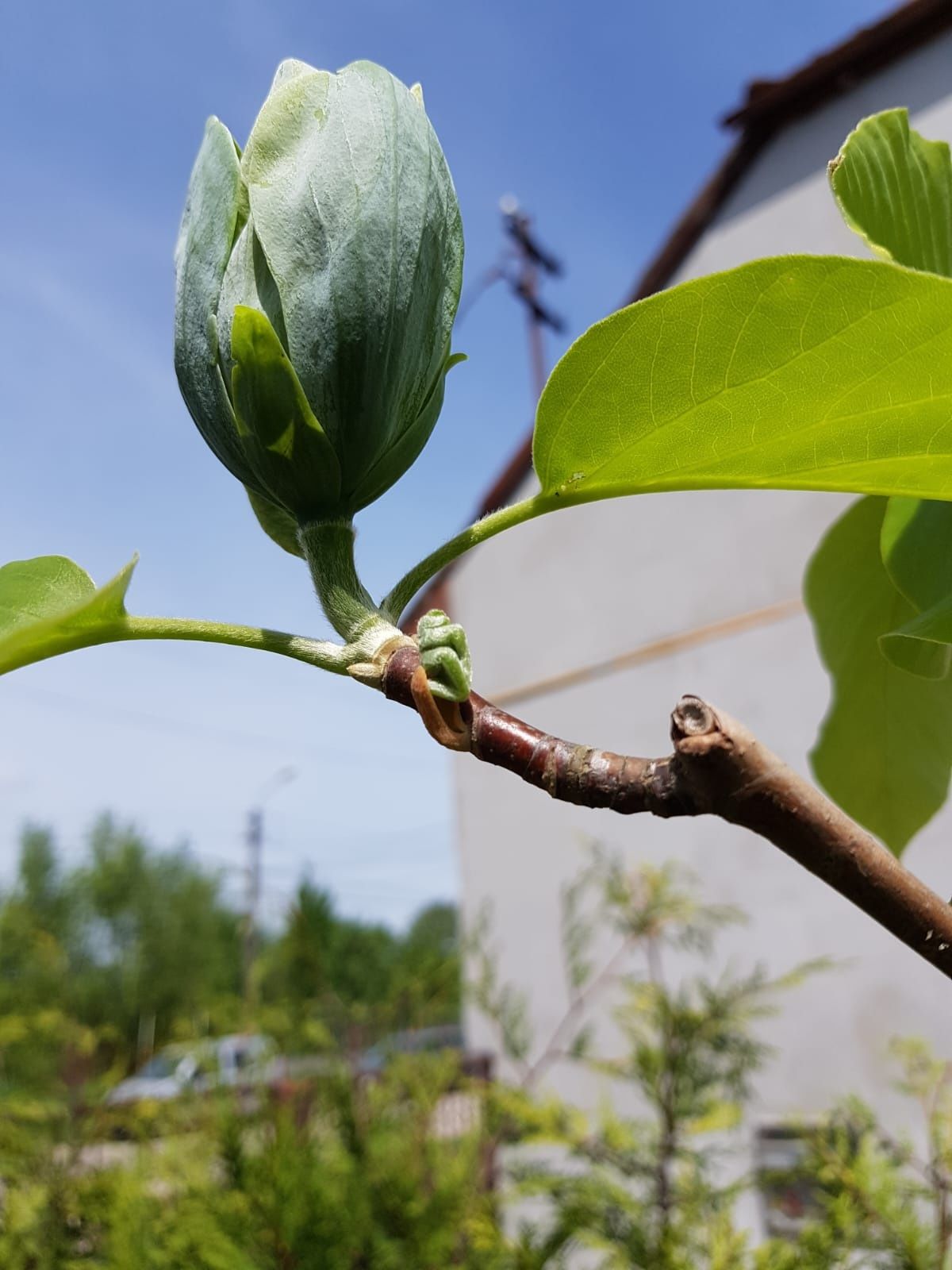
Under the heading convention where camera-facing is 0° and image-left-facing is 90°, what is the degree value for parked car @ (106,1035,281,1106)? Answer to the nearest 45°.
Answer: approximately 45°

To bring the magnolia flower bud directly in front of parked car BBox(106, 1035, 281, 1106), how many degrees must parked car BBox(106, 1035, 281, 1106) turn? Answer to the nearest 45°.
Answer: approximately 45° to its left
